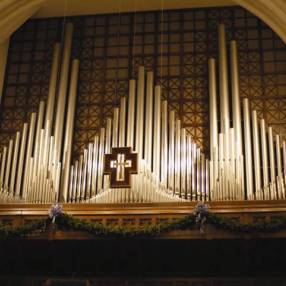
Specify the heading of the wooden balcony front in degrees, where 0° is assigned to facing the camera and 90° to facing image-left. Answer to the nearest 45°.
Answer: approximately 0°

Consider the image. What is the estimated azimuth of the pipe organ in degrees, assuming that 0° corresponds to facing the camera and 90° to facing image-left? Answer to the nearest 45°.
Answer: approximately 0°

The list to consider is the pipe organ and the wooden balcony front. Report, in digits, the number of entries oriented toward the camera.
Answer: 2
